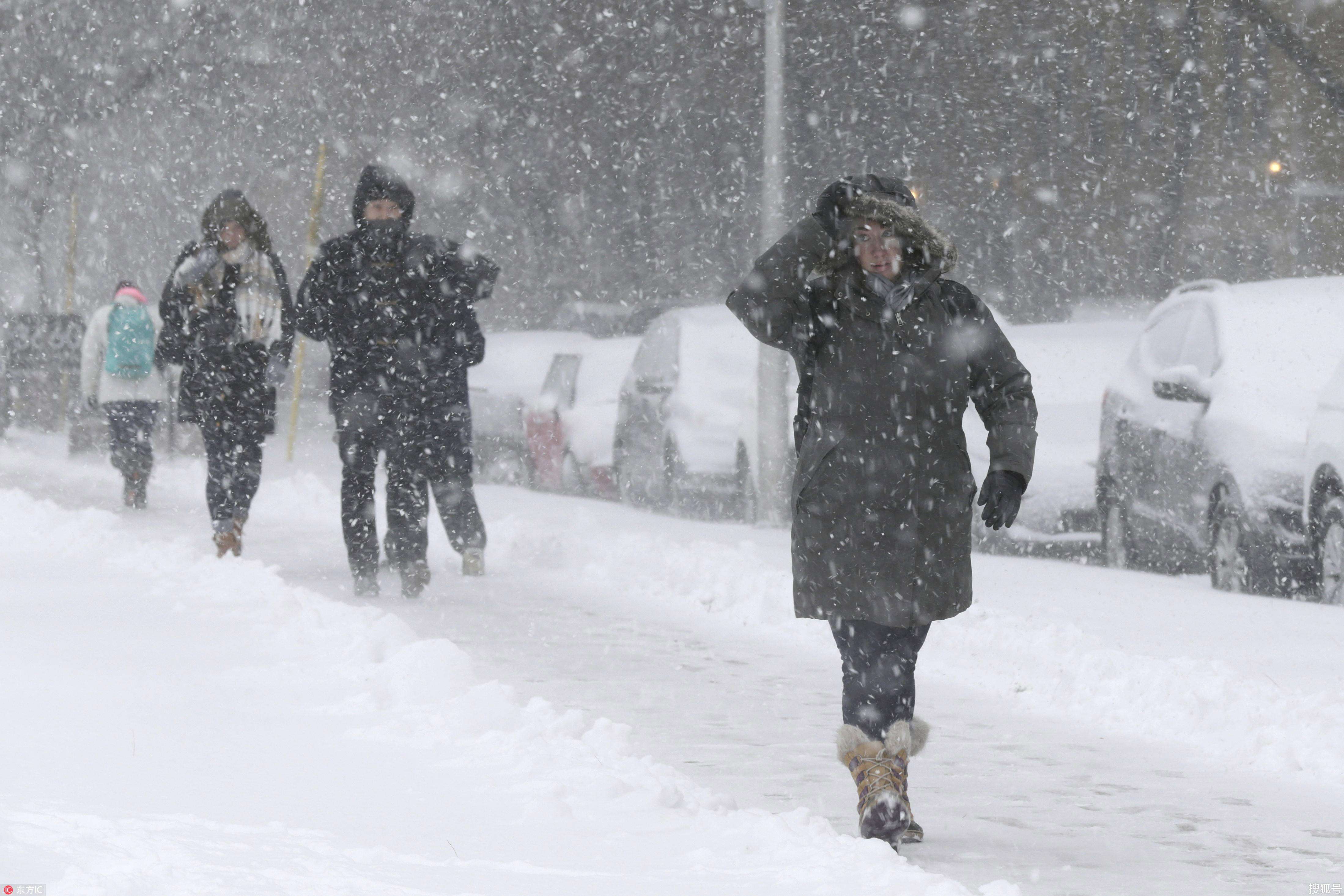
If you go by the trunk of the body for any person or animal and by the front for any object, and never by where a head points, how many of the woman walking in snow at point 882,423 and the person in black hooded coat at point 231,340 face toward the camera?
2

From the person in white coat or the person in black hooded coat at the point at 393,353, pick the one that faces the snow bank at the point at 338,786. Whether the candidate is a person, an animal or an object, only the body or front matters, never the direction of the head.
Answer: the person in black hooded coat

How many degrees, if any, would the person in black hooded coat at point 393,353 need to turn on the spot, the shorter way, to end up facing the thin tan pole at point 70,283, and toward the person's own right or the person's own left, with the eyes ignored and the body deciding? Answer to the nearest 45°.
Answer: approximately 180°

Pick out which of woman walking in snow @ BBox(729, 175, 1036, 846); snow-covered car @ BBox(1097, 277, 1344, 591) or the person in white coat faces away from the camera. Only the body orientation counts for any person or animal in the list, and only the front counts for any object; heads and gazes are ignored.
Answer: the person in white coat

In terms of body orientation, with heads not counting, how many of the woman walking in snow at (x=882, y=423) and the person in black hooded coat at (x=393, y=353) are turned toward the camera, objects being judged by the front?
2

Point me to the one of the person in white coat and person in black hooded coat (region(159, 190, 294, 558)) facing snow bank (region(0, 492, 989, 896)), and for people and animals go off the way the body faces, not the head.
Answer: the person in black hooded coat

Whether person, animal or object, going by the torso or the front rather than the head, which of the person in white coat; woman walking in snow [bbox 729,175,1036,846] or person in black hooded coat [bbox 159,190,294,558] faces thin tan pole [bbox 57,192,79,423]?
the person in white coat

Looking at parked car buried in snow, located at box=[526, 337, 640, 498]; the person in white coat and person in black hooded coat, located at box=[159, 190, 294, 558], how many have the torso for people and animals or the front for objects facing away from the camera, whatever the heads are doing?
1

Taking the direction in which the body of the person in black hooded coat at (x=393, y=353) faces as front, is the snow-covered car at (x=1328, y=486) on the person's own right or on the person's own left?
on the person's own left

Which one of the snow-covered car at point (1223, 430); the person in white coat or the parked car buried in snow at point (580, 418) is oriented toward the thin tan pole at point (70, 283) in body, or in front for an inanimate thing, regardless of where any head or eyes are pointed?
the person in white coat

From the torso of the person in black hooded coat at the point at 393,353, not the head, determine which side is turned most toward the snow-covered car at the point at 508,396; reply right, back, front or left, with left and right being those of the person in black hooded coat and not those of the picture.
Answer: back

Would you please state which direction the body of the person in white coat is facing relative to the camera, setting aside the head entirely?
away from the camera

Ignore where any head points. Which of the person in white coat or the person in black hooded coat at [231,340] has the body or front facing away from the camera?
the person in white coat
